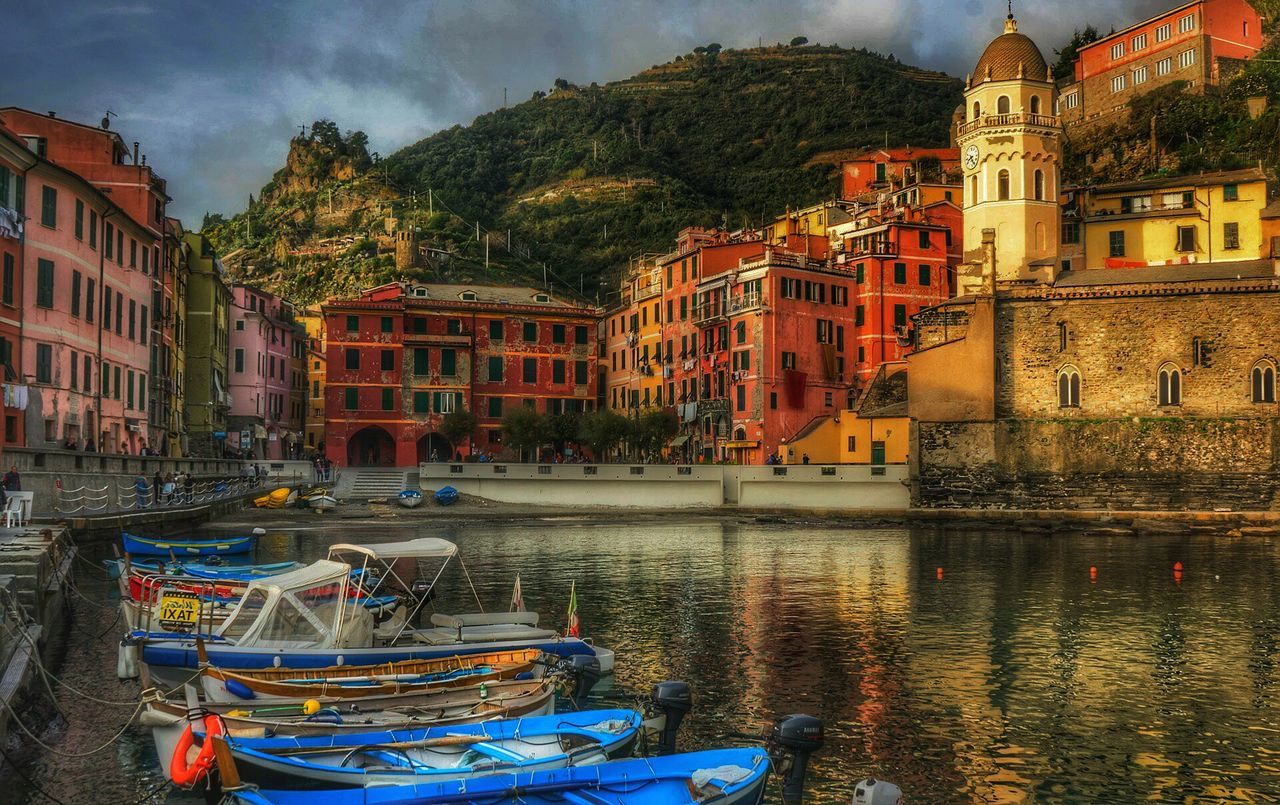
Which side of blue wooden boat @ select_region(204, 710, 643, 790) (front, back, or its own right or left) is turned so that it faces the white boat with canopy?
right

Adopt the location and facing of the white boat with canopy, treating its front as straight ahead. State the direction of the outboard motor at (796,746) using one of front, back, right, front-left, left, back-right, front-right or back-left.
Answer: back-left

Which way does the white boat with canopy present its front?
to the viewer's left

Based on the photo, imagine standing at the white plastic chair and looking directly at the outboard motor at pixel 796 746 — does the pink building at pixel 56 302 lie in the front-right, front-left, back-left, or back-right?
back-left

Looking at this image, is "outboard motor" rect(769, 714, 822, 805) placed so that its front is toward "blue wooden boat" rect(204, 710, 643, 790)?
yes

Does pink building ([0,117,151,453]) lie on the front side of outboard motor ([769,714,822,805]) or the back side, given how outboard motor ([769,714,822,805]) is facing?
on the front side

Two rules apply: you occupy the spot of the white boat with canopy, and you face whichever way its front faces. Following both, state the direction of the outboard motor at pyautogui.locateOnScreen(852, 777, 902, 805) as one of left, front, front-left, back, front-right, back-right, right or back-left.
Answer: back-left

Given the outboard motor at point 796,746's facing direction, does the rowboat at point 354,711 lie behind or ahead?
ahead

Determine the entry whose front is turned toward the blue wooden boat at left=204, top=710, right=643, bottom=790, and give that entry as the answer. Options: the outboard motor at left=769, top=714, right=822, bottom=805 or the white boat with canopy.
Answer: the outboard motor

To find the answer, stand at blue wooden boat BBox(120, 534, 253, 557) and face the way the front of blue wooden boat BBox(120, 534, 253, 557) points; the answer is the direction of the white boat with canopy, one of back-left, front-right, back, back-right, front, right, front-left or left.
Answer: left

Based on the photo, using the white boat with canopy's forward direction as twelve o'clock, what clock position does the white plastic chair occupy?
The white plastic chair is roughly at 2 o'clock from the white boat with canopy.

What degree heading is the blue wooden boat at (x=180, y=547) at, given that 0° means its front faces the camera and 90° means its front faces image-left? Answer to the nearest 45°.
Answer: approximately 90°

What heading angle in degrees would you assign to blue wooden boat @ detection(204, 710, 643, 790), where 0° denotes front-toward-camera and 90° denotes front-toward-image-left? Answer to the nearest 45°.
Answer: approximately 90°

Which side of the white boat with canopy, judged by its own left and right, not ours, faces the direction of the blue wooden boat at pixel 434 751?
left

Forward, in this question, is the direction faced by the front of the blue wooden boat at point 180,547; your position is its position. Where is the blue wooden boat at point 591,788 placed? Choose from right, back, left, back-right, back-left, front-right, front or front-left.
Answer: left

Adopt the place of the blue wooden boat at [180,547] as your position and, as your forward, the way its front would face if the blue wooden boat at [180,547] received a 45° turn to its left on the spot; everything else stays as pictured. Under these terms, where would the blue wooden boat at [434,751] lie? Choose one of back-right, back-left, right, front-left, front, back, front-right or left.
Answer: front-left

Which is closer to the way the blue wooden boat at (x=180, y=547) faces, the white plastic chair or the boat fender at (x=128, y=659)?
the white plastic chair

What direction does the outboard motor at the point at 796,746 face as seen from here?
to the viewer's left
